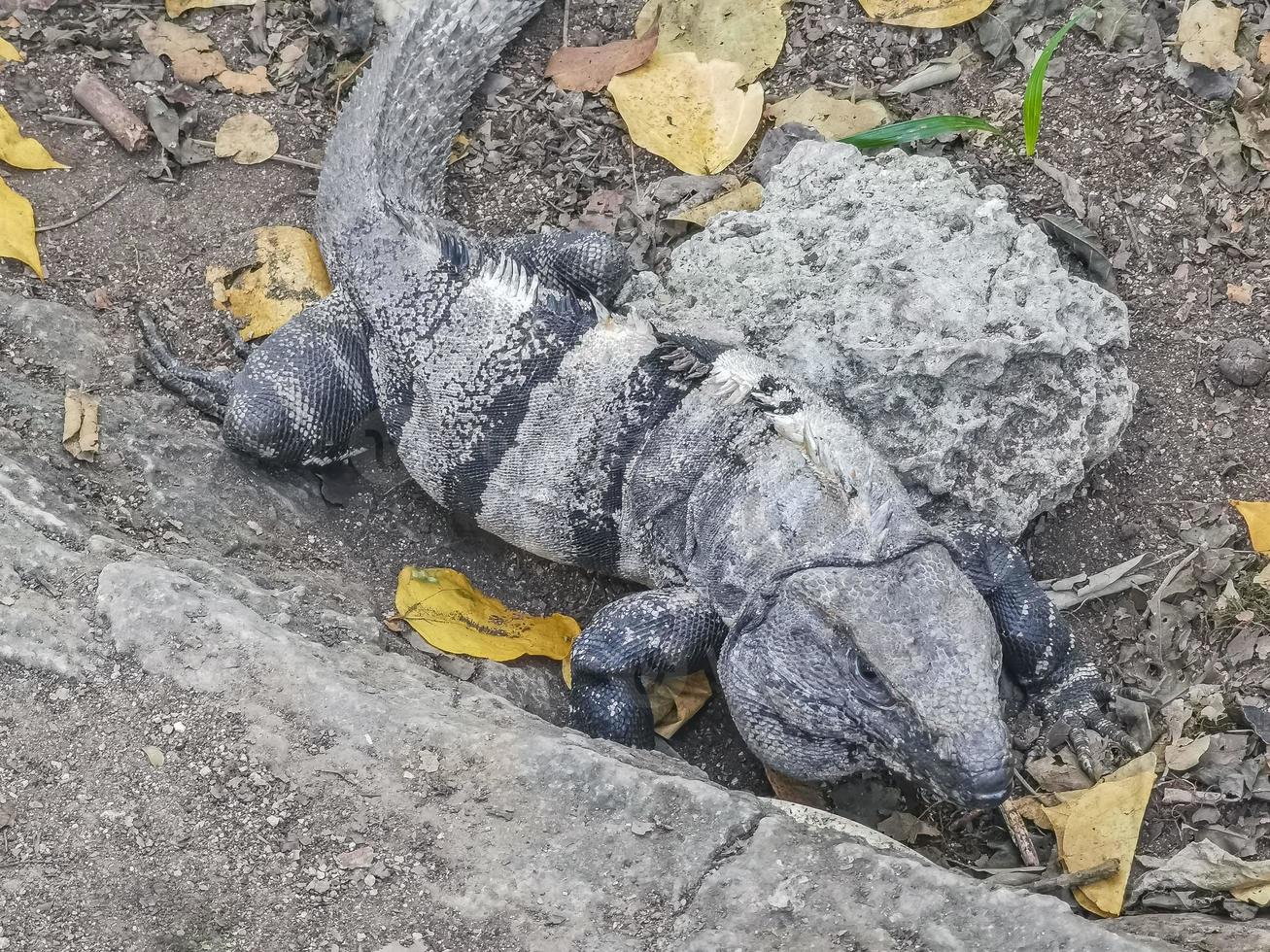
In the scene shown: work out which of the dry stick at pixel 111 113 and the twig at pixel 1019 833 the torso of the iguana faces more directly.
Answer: the twig

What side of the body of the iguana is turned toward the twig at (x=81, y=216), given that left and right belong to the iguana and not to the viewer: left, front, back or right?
back

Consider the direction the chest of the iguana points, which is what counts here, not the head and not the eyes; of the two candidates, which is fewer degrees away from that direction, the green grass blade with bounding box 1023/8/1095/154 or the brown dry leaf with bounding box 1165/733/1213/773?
the brown dry leaf

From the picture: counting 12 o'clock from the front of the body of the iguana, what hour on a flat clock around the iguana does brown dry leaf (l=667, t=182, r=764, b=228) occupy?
The brown dry leaf is roughly at 8 o'clock from the iguana.

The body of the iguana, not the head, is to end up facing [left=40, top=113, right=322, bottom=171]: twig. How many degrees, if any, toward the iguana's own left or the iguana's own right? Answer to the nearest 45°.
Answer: approximately 180°

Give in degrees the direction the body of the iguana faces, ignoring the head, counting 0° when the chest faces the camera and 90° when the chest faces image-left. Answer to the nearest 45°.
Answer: approximately 315°

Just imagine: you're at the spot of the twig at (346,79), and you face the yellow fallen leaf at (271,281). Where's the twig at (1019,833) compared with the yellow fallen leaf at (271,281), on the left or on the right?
left

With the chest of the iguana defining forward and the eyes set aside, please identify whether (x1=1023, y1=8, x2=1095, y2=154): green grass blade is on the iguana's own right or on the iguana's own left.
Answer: on the iguana's own left

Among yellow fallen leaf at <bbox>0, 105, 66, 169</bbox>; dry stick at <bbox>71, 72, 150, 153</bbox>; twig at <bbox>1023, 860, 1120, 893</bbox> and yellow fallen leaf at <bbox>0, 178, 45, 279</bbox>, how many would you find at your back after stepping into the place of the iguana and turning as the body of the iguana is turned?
3

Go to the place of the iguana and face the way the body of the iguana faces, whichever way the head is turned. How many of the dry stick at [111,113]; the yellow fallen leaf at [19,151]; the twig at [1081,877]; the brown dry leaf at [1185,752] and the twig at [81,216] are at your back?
3

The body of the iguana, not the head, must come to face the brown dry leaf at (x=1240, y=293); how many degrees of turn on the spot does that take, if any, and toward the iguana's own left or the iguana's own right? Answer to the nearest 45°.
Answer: approximately 45° to the iguana's own left

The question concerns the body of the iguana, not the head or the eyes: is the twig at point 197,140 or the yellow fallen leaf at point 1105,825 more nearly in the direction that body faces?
the yellow fallen leaf

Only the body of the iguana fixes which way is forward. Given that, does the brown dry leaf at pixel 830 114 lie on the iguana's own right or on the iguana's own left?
on the iguana's own left

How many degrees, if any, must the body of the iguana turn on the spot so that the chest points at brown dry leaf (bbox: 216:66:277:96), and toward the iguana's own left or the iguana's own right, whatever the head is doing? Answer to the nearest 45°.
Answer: approximately 180°

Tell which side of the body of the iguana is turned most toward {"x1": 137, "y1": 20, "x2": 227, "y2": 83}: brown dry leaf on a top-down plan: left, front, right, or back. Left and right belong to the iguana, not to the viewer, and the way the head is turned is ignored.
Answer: back
